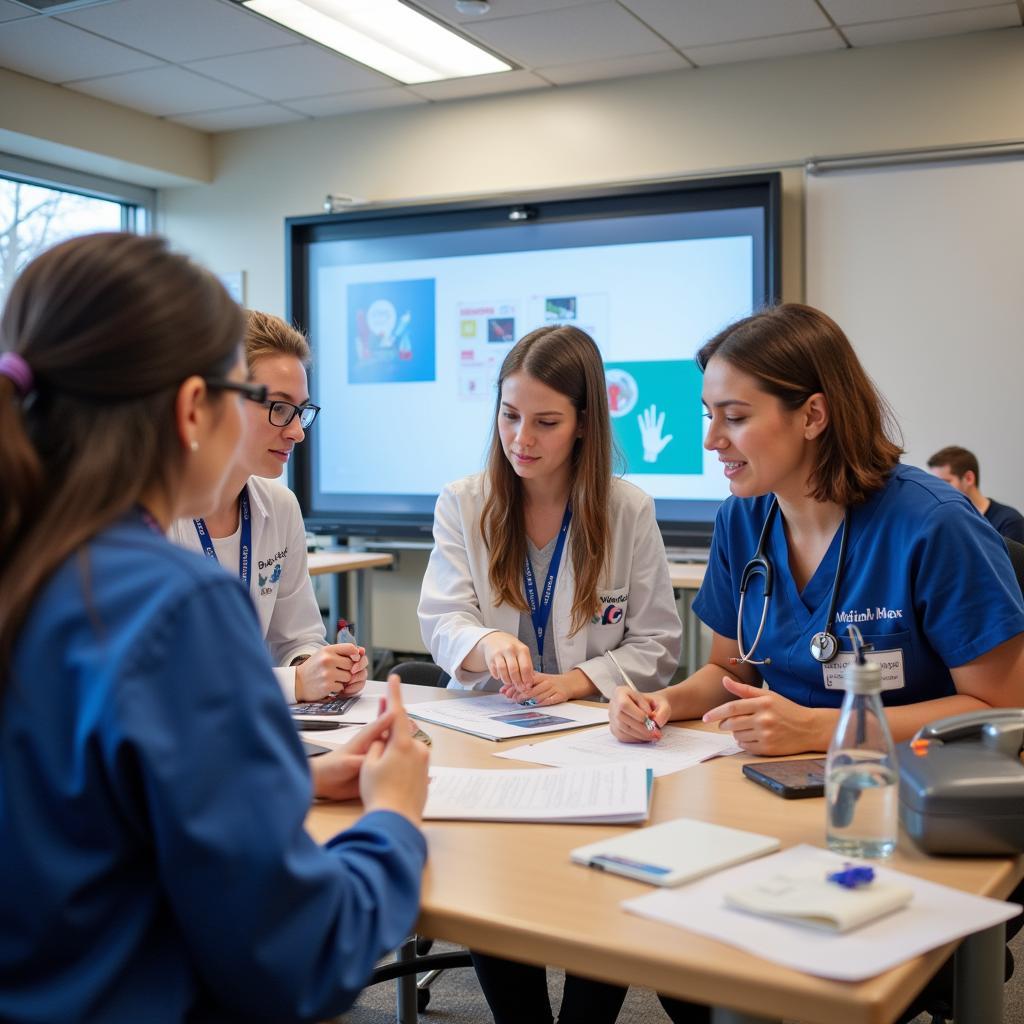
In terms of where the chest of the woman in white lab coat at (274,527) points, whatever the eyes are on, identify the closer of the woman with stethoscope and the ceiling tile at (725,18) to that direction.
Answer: the woman with stethoscope

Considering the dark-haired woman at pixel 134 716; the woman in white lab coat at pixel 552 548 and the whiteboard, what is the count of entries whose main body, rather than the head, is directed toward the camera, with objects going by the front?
2

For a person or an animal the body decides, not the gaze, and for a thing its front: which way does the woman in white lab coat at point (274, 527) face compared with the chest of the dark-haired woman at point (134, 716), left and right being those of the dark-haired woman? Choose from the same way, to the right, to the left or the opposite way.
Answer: to the right

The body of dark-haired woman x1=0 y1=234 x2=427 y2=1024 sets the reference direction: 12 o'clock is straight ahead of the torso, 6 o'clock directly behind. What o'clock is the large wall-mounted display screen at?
The large wall-mounted display screen is roughly at 11 o'clock from the dark-haired woman.

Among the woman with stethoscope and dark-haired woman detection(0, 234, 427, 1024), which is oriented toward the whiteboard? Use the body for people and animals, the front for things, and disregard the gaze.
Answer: the dark-haired woman

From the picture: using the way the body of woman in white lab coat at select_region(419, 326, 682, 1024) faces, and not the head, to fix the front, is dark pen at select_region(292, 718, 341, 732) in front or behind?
in front

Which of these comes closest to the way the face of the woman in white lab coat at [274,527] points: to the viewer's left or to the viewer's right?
to the viewer's right

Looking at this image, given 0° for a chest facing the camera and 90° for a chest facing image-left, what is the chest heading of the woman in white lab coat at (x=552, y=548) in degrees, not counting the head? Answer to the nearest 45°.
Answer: approximately 0°

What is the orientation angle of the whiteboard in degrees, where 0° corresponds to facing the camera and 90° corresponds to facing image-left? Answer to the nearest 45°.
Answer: approximately 0°

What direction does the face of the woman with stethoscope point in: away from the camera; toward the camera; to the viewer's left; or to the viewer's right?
to the viewer's left

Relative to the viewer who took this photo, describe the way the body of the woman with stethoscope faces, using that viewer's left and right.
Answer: facing the viewer and to the left of the viewer

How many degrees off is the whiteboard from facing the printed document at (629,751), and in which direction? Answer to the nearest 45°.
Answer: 0° — it already faces it

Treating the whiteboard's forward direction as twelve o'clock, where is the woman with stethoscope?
The woman with stethoscope is roughly at 12 o'clock from the whiteboard.

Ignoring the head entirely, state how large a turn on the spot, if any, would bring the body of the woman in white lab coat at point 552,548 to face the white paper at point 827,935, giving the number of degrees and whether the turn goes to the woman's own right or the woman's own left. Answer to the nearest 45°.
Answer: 0° — they already face it

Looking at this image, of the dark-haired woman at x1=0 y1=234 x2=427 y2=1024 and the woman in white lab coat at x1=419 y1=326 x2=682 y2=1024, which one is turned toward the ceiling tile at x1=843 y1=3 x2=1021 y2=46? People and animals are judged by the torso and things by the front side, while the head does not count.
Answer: the dark-haired woman
